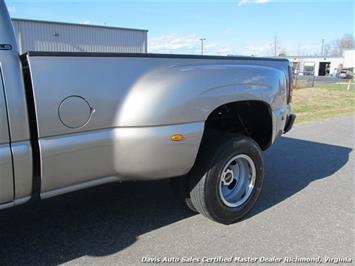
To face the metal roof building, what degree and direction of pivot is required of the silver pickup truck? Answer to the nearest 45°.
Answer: approximately 135° to its right

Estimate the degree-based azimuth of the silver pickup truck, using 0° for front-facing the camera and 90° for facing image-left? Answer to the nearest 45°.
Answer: approximately 45°
